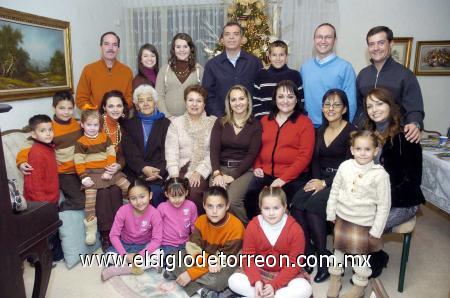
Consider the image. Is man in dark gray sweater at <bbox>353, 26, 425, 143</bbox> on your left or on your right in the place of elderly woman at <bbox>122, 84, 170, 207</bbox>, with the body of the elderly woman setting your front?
on your left

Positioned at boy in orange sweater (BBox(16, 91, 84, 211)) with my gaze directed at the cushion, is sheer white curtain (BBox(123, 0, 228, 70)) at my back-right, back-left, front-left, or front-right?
back-left

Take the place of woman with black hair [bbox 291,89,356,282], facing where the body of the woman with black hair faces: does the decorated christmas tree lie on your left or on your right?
on your right
